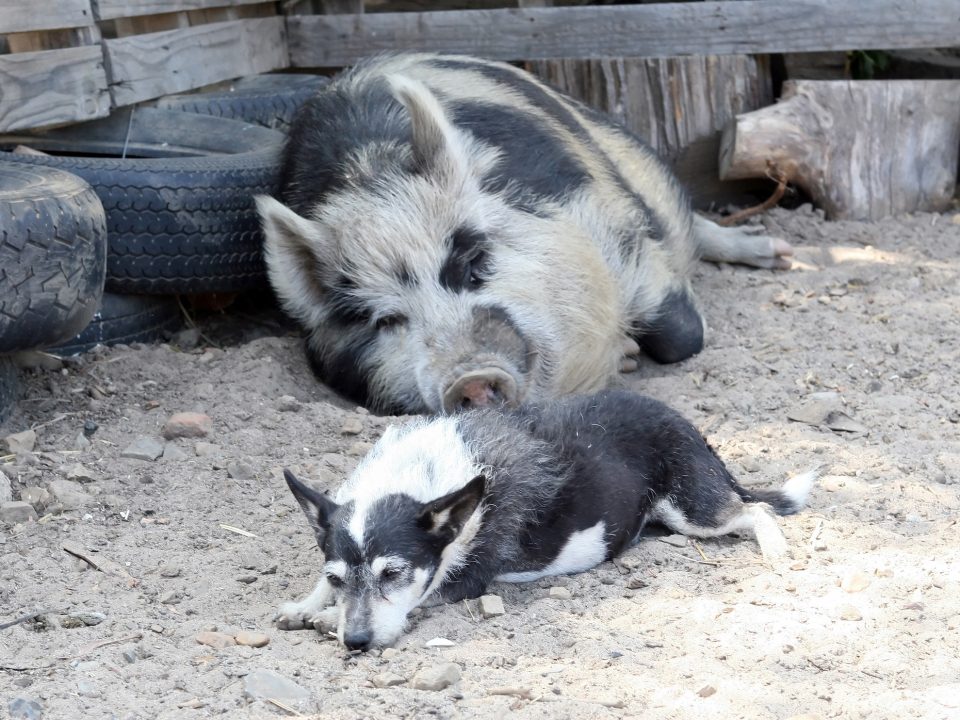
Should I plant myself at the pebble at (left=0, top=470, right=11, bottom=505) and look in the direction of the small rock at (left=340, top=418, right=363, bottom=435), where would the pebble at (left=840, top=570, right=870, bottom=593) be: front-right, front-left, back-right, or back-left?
front-right

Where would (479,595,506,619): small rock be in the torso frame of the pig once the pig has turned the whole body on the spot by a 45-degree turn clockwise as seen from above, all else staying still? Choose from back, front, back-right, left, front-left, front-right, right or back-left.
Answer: left

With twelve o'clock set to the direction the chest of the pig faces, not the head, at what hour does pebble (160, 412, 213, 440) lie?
The pebble is roughly at 12 o'clock from the pig.

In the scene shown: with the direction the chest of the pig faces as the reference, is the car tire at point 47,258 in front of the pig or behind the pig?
in front

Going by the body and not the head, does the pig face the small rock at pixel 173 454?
yes

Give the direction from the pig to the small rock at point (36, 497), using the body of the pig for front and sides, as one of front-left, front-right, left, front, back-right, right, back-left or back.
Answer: front

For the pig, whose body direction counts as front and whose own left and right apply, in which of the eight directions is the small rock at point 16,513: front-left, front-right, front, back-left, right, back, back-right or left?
front

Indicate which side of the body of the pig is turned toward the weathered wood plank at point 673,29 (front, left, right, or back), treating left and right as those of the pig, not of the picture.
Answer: back

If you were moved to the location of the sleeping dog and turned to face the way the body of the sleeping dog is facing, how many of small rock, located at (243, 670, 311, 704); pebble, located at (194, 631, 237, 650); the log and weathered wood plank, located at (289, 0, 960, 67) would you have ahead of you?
2

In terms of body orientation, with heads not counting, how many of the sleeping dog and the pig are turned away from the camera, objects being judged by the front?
0

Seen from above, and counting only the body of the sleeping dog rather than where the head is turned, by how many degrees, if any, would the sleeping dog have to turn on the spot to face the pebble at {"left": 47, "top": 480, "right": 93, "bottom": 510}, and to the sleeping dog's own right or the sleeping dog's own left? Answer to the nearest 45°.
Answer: approximately 45° to the sleeping dog's own right

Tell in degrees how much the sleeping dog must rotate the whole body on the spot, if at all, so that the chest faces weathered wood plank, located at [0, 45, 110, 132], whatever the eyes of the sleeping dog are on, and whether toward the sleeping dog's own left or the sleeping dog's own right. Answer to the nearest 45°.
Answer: approximately 90° to the sleeping dog's own right

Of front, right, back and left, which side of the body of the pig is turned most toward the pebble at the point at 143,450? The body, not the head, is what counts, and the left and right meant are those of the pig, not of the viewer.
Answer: front

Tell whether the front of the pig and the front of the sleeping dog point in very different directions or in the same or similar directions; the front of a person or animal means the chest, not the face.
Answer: same or similar directions

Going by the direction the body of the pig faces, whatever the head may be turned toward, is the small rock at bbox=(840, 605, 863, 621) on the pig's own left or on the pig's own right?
on the pig's own left

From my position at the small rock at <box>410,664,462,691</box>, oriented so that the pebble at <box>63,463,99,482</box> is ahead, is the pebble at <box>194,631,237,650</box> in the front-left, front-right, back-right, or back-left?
front-left

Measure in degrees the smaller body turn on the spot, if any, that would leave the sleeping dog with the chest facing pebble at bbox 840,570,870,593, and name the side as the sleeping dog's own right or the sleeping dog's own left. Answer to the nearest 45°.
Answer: approximately 135° to the sleeping dog's own left

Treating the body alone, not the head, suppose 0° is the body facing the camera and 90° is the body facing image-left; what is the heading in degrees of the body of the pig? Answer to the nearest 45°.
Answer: approximately 45°

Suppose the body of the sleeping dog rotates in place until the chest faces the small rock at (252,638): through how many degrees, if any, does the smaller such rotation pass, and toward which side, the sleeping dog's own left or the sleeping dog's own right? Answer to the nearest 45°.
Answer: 0° — it already faces it
